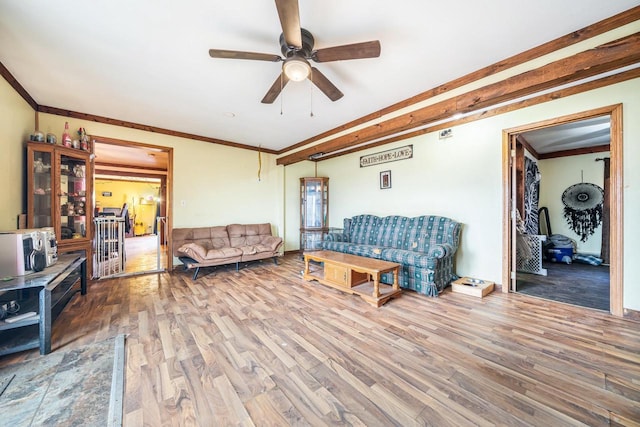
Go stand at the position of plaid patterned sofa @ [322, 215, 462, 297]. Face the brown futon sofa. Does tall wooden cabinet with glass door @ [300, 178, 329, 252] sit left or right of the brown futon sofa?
right

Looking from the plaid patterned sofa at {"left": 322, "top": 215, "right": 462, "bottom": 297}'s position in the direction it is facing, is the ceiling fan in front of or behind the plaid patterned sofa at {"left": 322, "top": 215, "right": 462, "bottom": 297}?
in front

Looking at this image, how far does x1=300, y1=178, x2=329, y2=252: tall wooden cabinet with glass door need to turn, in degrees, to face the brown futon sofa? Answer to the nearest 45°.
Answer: approximately 45° to its right

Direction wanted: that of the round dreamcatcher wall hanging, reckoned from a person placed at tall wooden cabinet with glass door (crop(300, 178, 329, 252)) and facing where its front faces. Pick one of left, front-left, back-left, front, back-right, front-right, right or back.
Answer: left

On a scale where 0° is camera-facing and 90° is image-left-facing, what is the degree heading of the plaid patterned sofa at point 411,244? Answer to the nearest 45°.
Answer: approximately 45°

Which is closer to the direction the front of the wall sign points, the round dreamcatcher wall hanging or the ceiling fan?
the ceiling fan

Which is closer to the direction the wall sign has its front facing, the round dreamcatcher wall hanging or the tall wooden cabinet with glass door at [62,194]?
the tall wooden cabinet with glass door

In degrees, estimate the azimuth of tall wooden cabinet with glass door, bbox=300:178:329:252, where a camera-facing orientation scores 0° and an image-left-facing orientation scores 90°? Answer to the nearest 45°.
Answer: approximately 0°

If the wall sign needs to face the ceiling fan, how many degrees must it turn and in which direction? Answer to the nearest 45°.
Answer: approximately 45° to its left
